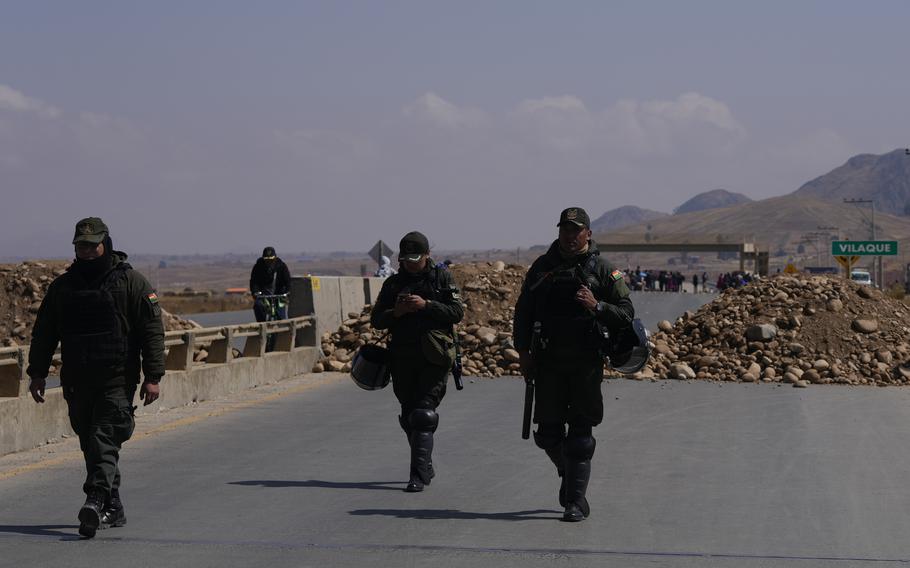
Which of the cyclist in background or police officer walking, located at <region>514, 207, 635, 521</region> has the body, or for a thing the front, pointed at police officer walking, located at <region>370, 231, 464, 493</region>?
the cyclist in background

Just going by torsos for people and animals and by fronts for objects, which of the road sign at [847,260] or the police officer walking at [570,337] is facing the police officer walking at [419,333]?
the road sign

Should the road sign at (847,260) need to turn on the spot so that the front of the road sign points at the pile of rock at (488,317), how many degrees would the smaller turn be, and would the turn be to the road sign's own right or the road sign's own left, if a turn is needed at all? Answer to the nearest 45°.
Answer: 0° — it already faces it

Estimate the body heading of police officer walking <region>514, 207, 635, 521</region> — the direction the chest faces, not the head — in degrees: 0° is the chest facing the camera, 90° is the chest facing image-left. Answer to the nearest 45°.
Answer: approximately 0°

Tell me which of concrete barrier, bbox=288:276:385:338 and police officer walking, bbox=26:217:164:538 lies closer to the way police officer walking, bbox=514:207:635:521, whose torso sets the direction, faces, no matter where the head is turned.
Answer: the police officer walking

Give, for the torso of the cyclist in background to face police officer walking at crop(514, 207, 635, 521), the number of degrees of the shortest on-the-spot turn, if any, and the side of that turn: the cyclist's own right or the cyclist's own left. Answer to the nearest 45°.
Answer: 0° — they already face them

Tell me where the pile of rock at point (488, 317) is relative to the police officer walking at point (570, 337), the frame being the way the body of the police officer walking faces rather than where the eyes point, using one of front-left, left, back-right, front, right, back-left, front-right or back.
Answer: back
